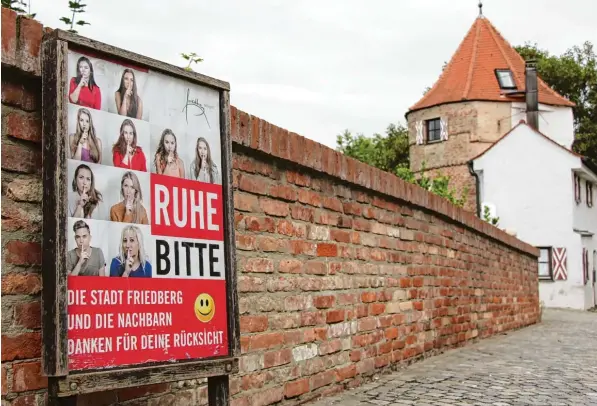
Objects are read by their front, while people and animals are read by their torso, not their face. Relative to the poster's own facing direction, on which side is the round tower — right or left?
on its left

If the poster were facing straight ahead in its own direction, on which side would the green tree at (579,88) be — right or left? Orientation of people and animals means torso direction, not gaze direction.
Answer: on its left

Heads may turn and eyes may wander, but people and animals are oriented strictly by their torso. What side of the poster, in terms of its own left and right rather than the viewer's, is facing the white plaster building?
left

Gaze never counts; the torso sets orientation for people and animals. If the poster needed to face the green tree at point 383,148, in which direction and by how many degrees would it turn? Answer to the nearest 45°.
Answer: approximately 135° to its left
